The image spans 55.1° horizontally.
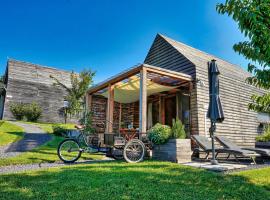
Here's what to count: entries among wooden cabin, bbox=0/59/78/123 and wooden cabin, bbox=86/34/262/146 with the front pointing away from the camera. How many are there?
0

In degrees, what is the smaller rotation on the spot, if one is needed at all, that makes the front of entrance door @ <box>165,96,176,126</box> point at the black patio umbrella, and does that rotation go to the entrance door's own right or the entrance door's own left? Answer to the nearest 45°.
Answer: approximately 45° to the entrance door's own left

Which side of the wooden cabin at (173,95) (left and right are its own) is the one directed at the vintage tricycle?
front

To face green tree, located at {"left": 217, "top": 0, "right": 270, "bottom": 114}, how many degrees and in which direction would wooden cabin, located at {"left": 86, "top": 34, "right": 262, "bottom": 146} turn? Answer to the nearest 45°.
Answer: approximately 45° to its left

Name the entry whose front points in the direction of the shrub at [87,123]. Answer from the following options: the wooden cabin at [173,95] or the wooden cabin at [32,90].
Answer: the wooden cabin at [173,95]

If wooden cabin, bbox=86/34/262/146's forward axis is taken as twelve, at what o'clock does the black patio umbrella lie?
The black patio umbrella is roughly at 10 o'clock from the wooden cabin.

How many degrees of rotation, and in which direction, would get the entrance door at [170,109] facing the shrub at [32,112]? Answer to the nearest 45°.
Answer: approximately 90° to its right

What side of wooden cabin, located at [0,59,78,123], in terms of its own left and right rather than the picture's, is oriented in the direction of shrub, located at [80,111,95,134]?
left

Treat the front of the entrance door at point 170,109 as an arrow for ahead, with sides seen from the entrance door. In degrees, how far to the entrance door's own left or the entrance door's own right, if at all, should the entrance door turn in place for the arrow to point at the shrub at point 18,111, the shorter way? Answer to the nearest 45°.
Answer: approximately 90° to the entrance door's own right

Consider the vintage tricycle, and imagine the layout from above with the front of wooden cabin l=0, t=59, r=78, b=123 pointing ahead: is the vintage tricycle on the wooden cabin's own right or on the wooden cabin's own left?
on the wooden cabin's own left

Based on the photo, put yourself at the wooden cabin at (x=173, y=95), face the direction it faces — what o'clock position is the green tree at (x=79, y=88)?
The green tree is roughly at 3 o'clock from the wooden cabin.

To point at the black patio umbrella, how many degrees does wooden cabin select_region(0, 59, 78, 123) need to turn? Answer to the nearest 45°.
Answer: approximately 90° to its left

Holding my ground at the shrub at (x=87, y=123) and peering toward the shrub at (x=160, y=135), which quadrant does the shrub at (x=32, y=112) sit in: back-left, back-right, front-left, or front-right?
back-left
